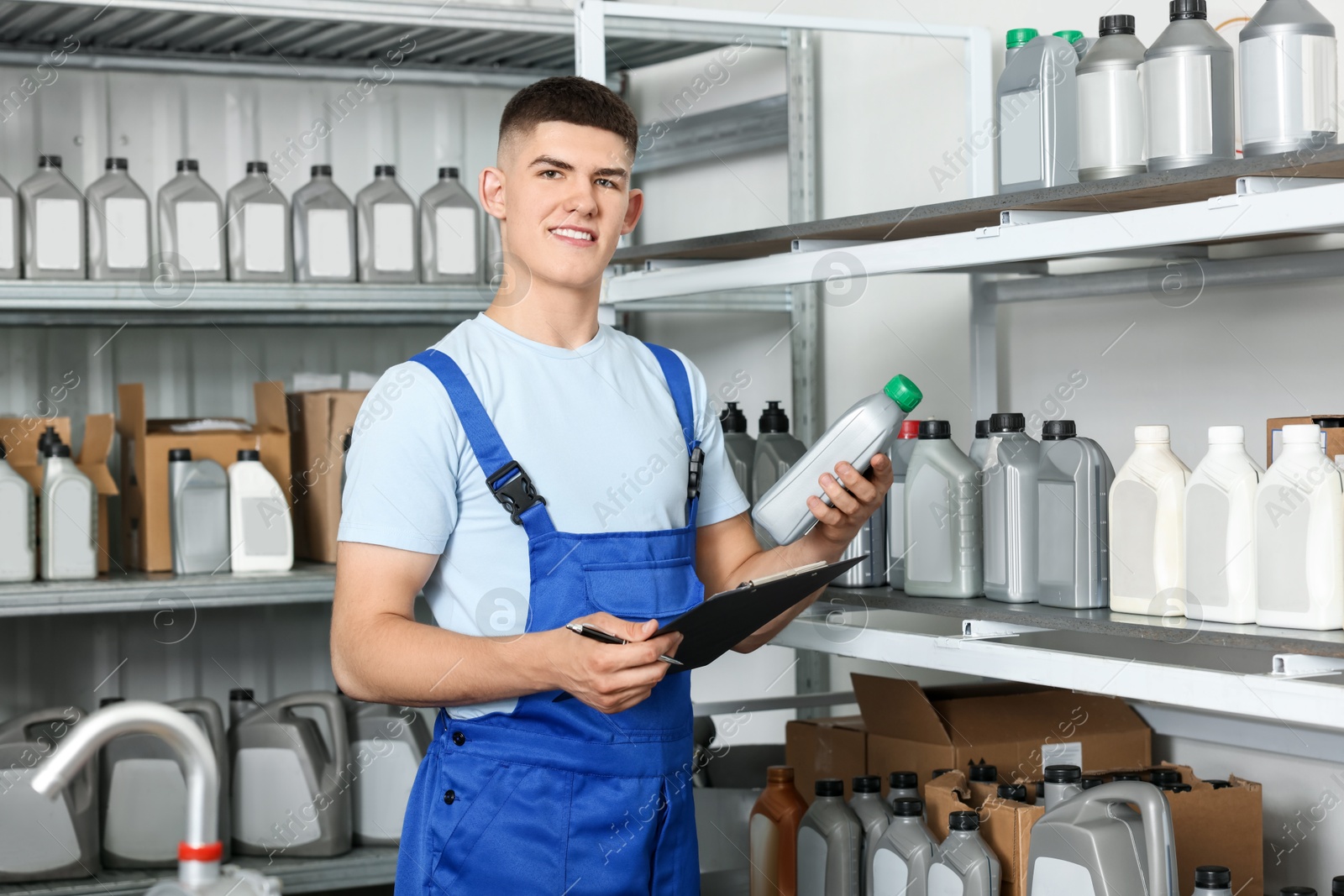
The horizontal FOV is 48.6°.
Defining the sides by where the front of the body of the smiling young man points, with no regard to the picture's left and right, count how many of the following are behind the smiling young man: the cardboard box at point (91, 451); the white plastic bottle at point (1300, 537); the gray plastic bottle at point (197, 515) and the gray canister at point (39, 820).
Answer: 3

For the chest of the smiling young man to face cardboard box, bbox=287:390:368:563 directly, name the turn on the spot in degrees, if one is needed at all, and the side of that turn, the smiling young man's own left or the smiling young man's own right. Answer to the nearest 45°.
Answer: approximately 135° to the smiling young man's own left

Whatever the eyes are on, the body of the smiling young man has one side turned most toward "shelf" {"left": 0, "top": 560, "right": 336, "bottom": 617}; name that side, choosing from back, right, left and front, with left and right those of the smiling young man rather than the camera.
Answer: back

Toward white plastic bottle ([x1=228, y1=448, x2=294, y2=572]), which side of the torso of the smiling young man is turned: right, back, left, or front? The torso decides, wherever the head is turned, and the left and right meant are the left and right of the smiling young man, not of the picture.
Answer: back

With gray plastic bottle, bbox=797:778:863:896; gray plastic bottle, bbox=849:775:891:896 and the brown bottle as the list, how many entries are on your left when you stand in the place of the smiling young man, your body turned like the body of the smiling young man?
3

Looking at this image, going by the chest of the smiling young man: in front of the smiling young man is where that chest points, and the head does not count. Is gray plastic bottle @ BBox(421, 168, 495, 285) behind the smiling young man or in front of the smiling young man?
behind

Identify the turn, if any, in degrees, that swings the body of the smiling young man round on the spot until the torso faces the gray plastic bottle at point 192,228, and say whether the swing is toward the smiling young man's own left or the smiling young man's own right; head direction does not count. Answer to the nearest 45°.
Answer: approximately 180°

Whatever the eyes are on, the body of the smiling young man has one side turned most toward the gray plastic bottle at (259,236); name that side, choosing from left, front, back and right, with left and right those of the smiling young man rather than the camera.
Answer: back

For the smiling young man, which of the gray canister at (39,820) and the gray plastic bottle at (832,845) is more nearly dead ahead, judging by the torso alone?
the gray plastic bottle

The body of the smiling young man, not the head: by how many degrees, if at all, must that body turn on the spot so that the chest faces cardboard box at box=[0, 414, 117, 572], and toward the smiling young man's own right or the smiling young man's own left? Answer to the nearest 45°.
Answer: approximately 180°

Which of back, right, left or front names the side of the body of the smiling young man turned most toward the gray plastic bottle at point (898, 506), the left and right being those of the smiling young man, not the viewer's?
left

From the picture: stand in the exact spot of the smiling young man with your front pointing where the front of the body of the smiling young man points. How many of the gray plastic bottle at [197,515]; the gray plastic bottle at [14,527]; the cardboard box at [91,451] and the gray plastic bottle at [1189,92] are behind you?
3

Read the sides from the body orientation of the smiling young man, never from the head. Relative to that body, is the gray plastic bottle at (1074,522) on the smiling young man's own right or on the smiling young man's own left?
on the smiling young man's own left

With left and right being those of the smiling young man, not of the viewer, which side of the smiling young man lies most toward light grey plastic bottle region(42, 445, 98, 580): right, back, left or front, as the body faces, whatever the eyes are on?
back

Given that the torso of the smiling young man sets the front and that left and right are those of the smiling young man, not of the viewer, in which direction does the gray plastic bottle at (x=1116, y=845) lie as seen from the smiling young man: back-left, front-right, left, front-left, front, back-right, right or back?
front-left

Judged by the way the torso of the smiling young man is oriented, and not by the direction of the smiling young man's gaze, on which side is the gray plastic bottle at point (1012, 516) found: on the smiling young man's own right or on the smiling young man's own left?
on the smiling young man's own left

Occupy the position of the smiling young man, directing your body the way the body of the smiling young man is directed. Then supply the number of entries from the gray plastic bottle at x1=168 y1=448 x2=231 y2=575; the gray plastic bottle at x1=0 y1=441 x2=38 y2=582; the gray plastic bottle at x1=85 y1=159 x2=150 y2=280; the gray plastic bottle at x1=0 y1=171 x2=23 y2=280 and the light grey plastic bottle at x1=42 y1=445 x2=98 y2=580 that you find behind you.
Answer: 5
